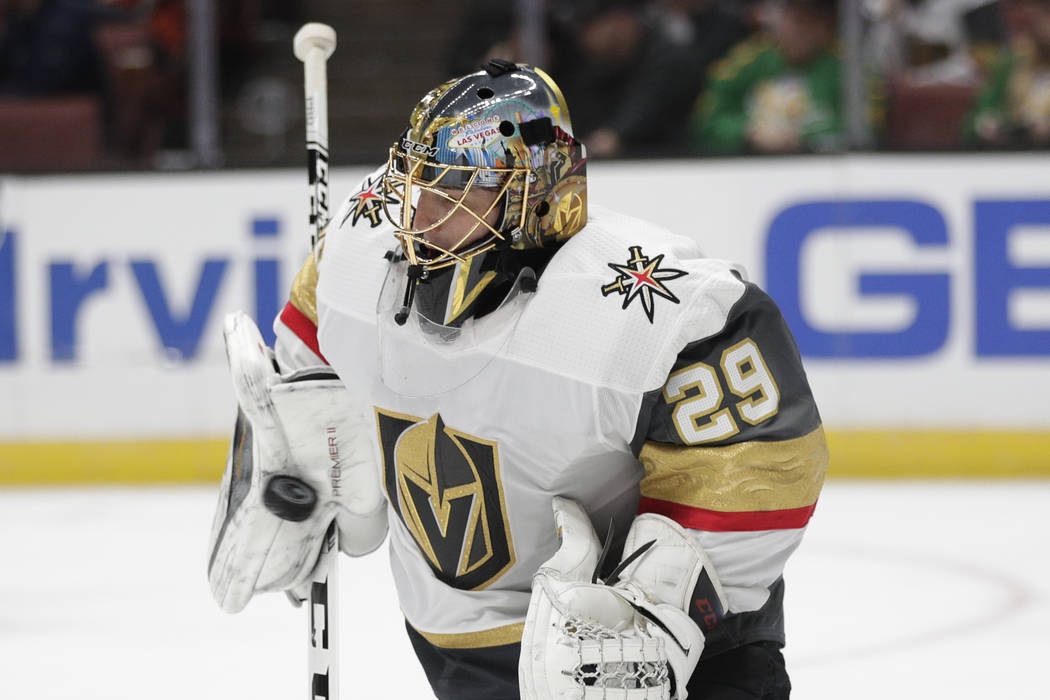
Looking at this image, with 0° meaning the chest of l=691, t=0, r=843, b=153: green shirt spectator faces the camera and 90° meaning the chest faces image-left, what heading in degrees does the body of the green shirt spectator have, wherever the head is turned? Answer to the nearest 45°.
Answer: approximately 0°

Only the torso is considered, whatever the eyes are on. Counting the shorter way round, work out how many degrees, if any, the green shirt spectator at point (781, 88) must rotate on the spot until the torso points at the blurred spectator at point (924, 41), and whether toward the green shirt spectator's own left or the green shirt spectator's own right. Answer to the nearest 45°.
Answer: approximately 135° to the green shirt spectator's own left

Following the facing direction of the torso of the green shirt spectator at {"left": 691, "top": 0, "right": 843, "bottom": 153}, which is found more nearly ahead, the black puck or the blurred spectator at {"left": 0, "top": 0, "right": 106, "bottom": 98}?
the black puck

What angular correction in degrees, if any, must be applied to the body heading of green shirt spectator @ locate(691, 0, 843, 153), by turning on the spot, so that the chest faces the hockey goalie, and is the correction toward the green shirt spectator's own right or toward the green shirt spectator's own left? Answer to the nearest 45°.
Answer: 0° — they already face them

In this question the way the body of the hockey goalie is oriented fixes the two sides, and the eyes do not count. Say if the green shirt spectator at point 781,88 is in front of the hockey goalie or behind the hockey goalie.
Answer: behind

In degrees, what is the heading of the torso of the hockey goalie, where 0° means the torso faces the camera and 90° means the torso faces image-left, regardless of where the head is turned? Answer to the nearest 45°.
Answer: approximately 45°

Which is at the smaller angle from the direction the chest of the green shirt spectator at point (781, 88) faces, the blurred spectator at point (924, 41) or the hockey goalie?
the hockey goalie

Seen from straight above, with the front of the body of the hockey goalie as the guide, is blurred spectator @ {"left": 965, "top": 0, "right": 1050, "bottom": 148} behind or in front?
behind
